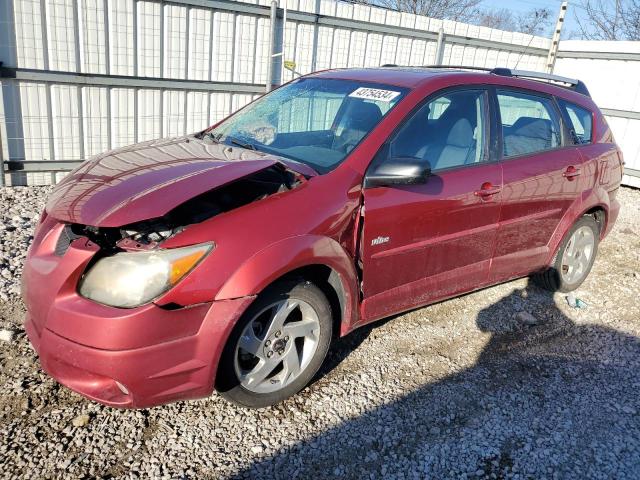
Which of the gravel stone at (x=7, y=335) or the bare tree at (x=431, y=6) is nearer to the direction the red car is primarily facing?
the gravel stone

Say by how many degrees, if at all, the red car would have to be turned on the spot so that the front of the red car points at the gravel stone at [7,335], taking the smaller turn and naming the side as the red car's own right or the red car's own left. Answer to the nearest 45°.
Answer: approximately 45° to the red car's own right

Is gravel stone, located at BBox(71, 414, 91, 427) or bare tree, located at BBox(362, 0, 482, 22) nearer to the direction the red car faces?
the gravel stone

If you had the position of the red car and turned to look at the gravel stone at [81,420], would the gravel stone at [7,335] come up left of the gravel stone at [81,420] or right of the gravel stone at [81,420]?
right

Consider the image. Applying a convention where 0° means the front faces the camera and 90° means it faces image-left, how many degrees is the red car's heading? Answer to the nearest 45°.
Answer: approximately 45°

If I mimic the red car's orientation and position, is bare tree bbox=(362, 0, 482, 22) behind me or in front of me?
behind

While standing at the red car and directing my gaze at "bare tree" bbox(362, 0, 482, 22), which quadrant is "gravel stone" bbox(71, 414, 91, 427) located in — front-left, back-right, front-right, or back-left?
back-left
